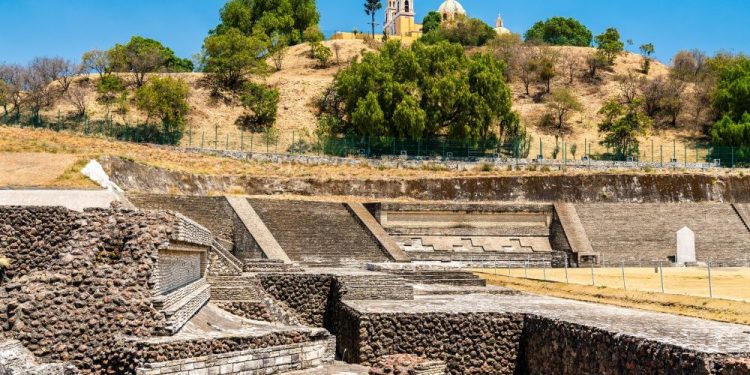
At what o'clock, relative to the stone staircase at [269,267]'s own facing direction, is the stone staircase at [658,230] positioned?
the stone staircase at [658,230] is roughly at 8 o'clock from the stone staircase at [269,267].

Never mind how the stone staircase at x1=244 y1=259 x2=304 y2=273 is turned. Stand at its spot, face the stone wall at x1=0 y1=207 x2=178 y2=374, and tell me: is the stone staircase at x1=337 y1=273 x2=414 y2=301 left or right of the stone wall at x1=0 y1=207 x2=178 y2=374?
left

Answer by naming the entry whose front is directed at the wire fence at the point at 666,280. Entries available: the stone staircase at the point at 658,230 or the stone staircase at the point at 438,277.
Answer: the stone staircase at the point at 658,230

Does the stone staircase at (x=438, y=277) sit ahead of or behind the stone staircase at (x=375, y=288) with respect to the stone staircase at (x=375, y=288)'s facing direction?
behind

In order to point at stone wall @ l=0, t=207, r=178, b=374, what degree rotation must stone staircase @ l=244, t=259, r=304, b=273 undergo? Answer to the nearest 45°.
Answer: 0° — it already faces it

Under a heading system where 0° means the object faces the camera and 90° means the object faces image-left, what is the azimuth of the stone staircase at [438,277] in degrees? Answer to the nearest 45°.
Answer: approximately 0°

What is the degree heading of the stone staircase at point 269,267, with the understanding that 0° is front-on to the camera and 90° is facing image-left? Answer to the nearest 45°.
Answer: approximately 0°
